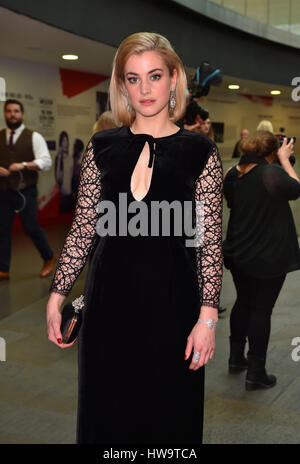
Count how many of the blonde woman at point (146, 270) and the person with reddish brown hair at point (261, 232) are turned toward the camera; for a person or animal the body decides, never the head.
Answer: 1

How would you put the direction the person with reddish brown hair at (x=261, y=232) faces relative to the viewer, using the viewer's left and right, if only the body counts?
facing away from the viewer and to the right of the viewer

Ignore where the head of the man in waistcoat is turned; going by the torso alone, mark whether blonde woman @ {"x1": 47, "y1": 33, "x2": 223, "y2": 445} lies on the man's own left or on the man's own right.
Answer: on the man's own left

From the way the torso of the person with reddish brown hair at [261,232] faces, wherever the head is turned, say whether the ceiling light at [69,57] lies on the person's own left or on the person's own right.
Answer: on the person's own left

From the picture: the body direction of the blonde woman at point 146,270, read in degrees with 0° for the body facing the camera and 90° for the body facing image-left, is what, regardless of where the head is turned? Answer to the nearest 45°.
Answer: approximately 0°

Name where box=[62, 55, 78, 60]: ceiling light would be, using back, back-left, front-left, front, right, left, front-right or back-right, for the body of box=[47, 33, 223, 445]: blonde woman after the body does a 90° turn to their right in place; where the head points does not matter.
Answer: right

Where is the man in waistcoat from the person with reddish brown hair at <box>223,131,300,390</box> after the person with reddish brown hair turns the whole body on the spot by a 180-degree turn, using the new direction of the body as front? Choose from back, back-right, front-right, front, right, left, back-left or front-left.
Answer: right
